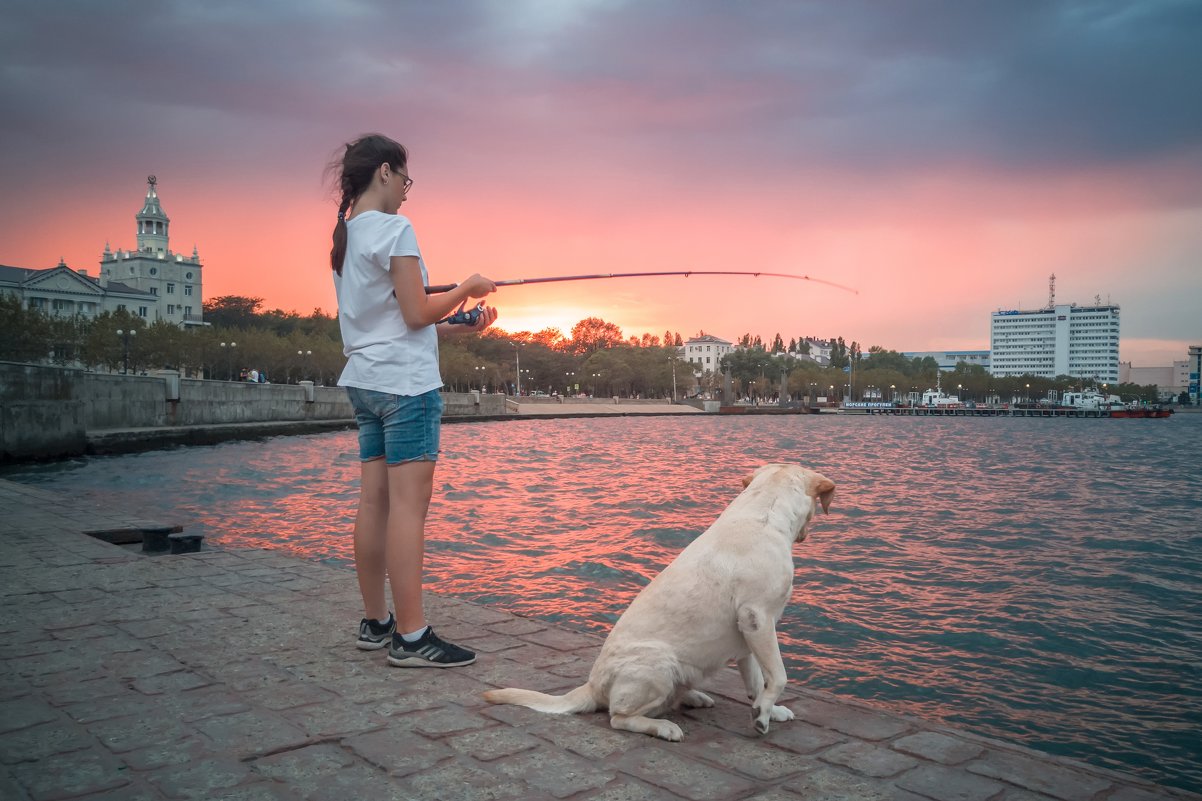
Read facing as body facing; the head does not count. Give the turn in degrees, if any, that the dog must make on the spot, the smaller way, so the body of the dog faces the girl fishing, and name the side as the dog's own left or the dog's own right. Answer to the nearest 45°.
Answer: approximately 135° to the dog's own left

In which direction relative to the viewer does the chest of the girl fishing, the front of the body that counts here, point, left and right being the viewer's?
facing away from the viewer and to the right of the viewer

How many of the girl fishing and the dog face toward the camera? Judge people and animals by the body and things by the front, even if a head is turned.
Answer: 0

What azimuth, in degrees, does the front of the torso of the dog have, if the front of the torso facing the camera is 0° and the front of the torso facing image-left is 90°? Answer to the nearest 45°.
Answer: approximately 270°

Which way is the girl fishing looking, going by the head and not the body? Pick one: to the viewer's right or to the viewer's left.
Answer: to the viewer's right
